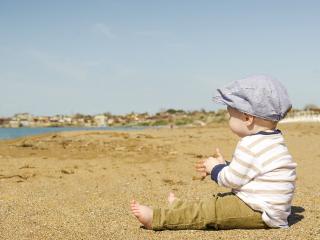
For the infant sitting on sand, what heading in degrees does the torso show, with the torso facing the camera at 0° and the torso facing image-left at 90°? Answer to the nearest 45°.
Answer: approximately 90°

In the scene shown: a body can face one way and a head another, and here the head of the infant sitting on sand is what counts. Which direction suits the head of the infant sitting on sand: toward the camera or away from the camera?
away from the camera
